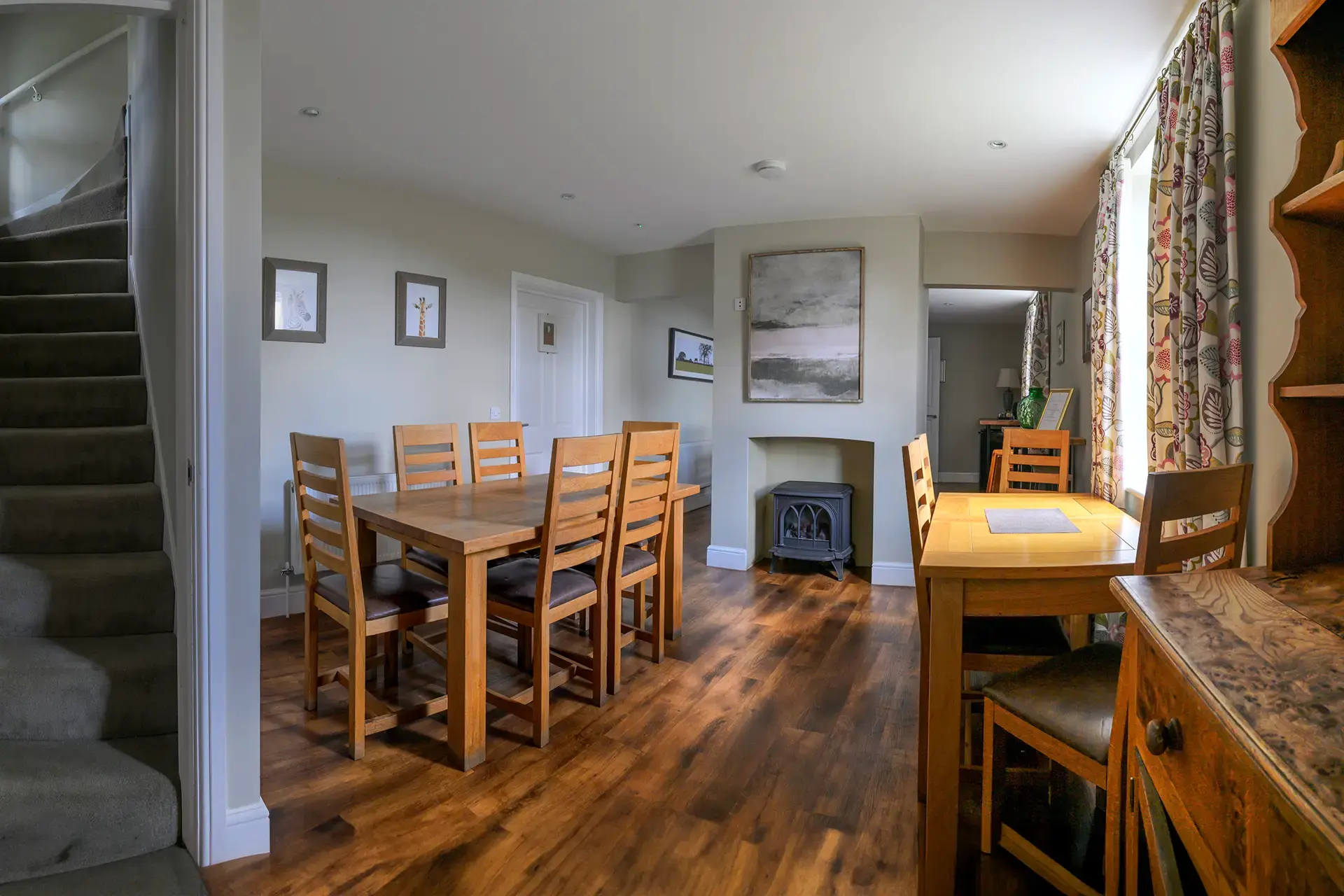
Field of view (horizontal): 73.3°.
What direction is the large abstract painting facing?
toward the camera

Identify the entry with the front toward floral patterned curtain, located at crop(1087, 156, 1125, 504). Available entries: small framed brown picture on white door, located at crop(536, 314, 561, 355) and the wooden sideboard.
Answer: the small framed brown picture on white door

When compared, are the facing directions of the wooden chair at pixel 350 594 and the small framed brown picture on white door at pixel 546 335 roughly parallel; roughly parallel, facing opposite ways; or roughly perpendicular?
roughly perpendicular

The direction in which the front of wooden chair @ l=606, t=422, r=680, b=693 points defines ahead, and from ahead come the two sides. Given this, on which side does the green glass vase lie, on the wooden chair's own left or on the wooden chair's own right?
on the wooden chair's own right

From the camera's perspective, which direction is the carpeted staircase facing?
toward the camera

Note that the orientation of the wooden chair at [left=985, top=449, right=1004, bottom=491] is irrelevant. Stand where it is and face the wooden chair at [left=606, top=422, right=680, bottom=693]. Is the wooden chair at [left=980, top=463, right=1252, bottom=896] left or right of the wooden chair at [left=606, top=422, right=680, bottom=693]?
left

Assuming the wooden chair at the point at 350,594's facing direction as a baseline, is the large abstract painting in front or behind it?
in front

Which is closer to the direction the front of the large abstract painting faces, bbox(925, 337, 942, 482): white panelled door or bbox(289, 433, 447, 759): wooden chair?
the wooden chair

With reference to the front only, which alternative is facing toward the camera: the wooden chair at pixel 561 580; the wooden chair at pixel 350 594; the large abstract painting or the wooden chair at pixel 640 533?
the large abstract painting

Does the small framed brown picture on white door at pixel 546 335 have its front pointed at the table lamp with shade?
no

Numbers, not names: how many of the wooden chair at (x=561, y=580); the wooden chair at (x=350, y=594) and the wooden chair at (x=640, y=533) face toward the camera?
0

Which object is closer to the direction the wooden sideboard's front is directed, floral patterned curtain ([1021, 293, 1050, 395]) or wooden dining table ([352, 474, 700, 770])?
the wooden dining table

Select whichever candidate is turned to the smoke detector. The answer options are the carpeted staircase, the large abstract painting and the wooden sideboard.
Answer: the large abstract painting

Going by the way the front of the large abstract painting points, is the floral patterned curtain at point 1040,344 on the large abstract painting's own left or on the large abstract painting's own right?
on the large abstract painting's own left

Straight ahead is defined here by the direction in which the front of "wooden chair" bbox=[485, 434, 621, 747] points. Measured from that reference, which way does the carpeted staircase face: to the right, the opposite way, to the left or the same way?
the opposite way

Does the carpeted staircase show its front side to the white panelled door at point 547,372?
no

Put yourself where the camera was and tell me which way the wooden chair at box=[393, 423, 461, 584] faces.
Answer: facing the viewer and to the right of the viewer

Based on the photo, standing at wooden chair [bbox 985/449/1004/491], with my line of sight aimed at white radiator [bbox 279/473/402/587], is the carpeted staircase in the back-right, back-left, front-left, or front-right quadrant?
front-left
